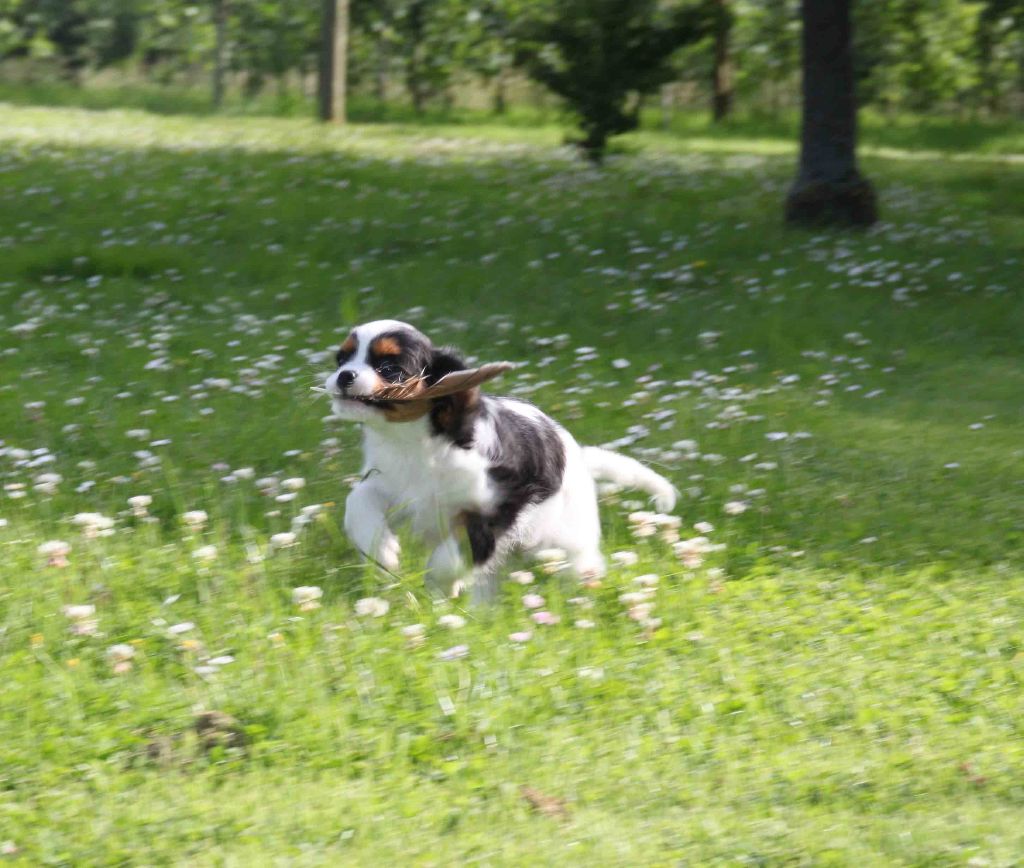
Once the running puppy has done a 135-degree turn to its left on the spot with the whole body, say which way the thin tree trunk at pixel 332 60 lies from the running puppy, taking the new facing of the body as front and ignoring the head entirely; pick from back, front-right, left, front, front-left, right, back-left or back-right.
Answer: left

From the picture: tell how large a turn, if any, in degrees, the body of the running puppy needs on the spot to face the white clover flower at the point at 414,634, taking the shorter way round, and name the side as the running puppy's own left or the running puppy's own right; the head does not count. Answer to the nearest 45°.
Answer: approximately 45° to the running puppy's own left

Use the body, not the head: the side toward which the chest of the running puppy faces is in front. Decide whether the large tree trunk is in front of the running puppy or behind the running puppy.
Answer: behind

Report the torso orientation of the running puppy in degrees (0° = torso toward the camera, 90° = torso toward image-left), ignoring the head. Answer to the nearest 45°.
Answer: approximately 45°

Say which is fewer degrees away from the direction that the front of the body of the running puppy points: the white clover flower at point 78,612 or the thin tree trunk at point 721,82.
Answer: the white clover flower

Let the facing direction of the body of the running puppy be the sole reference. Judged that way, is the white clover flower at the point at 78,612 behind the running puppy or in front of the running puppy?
in front

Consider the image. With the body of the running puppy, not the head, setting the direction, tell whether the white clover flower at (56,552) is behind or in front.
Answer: in front

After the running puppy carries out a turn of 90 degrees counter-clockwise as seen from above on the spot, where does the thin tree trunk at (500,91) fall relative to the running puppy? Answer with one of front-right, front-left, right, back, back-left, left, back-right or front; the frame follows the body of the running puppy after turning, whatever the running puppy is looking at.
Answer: back-left
